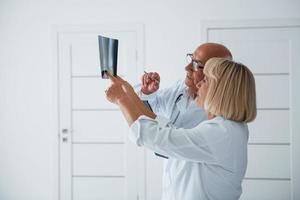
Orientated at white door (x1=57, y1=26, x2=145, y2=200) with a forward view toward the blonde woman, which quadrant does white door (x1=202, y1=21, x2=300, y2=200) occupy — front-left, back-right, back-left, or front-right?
front-left

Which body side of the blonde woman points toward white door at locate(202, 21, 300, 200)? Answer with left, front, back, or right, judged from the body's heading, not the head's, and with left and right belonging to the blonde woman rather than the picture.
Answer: right

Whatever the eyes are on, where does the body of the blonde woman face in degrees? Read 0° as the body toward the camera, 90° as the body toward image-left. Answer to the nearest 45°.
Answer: approximately 90°

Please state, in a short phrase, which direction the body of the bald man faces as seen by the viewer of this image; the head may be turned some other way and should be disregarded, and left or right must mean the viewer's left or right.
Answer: facing the viewer and to the left of the viewer

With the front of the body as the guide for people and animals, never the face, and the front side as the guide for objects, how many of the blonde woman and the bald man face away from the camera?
0

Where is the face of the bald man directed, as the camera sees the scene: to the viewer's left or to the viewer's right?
to the viewer's left

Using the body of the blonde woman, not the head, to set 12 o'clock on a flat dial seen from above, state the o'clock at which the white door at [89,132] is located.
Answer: The white door is roughly at 2 o'clock from the blonde woman.

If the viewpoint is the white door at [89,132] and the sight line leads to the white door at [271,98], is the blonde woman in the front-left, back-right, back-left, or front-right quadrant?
front-right

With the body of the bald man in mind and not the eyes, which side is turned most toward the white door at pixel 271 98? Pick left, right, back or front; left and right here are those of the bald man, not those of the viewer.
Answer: back

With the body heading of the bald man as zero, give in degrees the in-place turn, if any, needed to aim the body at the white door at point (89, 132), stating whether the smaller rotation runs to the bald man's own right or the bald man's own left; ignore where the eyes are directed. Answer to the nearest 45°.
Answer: approximately 90° to the bald man's own right
